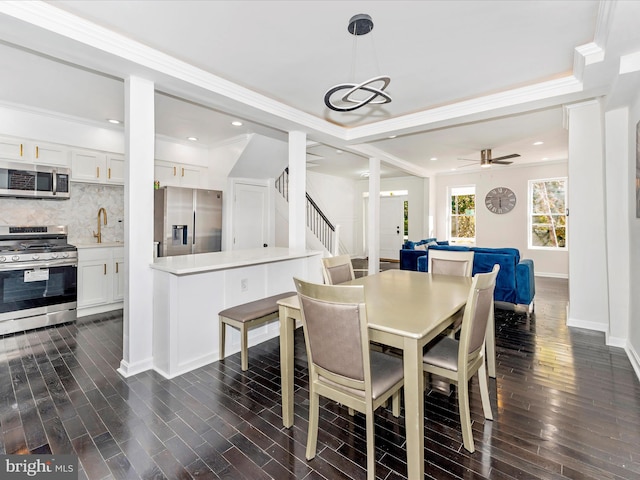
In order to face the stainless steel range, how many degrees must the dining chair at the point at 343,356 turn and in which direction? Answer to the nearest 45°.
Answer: approximately 90° to its left

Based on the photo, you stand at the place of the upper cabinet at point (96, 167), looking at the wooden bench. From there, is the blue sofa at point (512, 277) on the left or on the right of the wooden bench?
left

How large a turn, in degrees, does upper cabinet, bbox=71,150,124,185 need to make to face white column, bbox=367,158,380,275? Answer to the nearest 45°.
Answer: approximately 90° to its left

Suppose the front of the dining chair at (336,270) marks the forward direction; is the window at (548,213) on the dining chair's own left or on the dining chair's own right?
on the dining chair's own left

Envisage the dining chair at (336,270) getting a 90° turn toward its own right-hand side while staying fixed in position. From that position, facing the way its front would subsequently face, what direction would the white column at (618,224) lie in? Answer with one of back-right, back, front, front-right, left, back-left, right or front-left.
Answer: back-left

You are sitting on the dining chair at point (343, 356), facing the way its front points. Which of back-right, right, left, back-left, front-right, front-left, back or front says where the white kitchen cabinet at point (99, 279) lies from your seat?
left

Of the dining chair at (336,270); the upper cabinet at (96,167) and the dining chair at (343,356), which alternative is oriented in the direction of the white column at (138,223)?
the upper cabinet
